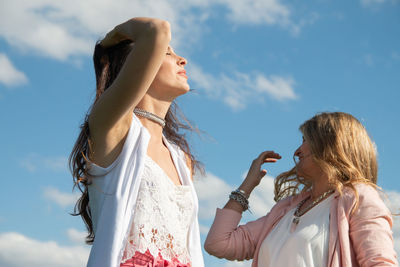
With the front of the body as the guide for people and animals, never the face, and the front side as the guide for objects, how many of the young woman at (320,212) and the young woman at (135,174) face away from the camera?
0

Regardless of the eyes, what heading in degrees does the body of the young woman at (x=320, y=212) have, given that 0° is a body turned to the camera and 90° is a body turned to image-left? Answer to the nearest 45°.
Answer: approximately 45°

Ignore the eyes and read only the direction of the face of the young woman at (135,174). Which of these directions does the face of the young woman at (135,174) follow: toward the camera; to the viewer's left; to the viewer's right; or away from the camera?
to the viewer's right

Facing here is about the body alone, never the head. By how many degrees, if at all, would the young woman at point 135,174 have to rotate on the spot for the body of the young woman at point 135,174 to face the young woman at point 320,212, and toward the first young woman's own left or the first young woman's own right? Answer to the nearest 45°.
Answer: approximately 90° to the first young woman's own left

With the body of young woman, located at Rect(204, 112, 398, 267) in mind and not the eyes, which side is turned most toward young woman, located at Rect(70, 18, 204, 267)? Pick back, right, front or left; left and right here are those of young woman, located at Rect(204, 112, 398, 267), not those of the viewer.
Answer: front

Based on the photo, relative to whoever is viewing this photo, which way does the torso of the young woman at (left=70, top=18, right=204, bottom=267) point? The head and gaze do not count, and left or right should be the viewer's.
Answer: facing the viewer and to the right of the viewer

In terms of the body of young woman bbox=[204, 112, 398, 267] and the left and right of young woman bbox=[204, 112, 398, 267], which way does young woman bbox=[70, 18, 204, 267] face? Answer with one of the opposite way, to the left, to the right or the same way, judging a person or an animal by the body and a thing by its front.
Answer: to the left

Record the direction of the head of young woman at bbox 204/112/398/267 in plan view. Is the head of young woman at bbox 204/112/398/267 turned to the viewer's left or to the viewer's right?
to the viewer's left
